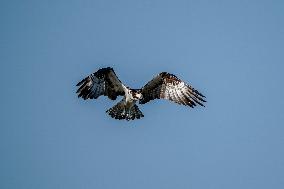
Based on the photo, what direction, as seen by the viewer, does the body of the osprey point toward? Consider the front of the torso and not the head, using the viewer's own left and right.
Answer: facing the viewer and to the right of the viewer
